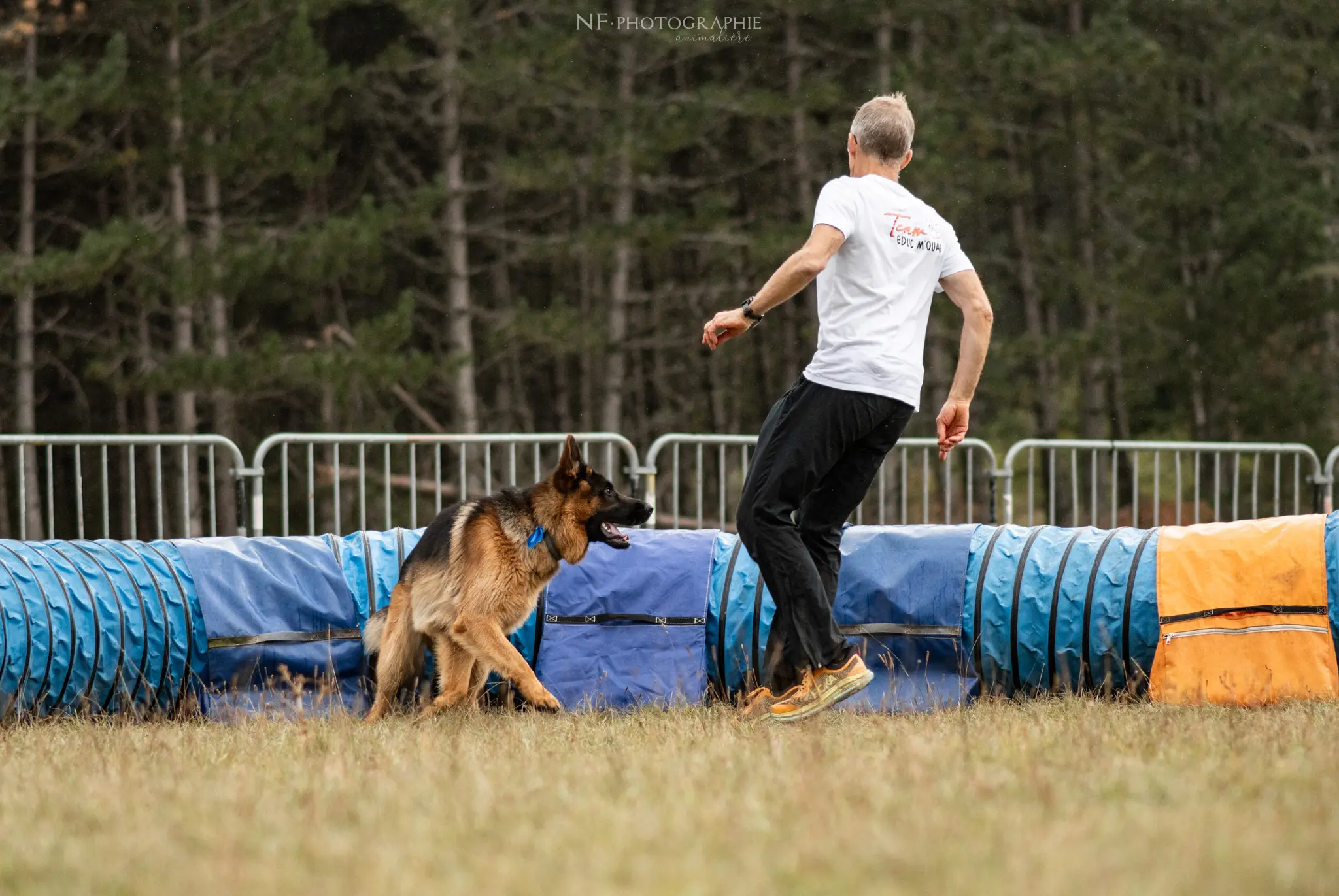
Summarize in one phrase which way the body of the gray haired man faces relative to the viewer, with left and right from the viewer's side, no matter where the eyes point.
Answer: facing away from the viewer and to the left of the viewer

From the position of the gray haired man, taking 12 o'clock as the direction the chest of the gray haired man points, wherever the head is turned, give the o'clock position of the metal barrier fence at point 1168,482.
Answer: The metal barrier fence is roughly at 2 o'clock from the gray haired man.

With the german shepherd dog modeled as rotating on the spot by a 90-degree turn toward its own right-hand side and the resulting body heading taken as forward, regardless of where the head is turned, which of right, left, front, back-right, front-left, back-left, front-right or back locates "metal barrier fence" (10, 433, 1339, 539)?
back

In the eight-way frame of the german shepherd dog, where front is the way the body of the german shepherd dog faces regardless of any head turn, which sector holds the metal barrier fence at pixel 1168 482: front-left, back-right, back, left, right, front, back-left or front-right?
front-left

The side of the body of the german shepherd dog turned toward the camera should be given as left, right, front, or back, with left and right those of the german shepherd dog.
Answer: right

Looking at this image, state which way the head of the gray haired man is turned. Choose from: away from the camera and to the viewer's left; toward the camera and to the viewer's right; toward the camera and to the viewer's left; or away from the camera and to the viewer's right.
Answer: away from the camera and to the viewer's left

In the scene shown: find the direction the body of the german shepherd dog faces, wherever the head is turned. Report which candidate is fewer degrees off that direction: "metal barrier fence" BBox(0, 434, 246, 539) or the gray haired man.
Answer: the gray haired man

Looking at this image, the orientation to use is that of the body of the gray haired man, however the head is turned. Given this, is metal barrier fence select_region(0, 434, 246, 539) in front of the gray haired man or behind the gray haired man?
in front

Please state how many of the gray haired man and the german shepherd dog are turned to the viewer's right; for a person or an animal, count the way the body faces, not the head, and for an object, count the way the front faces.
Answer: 1
